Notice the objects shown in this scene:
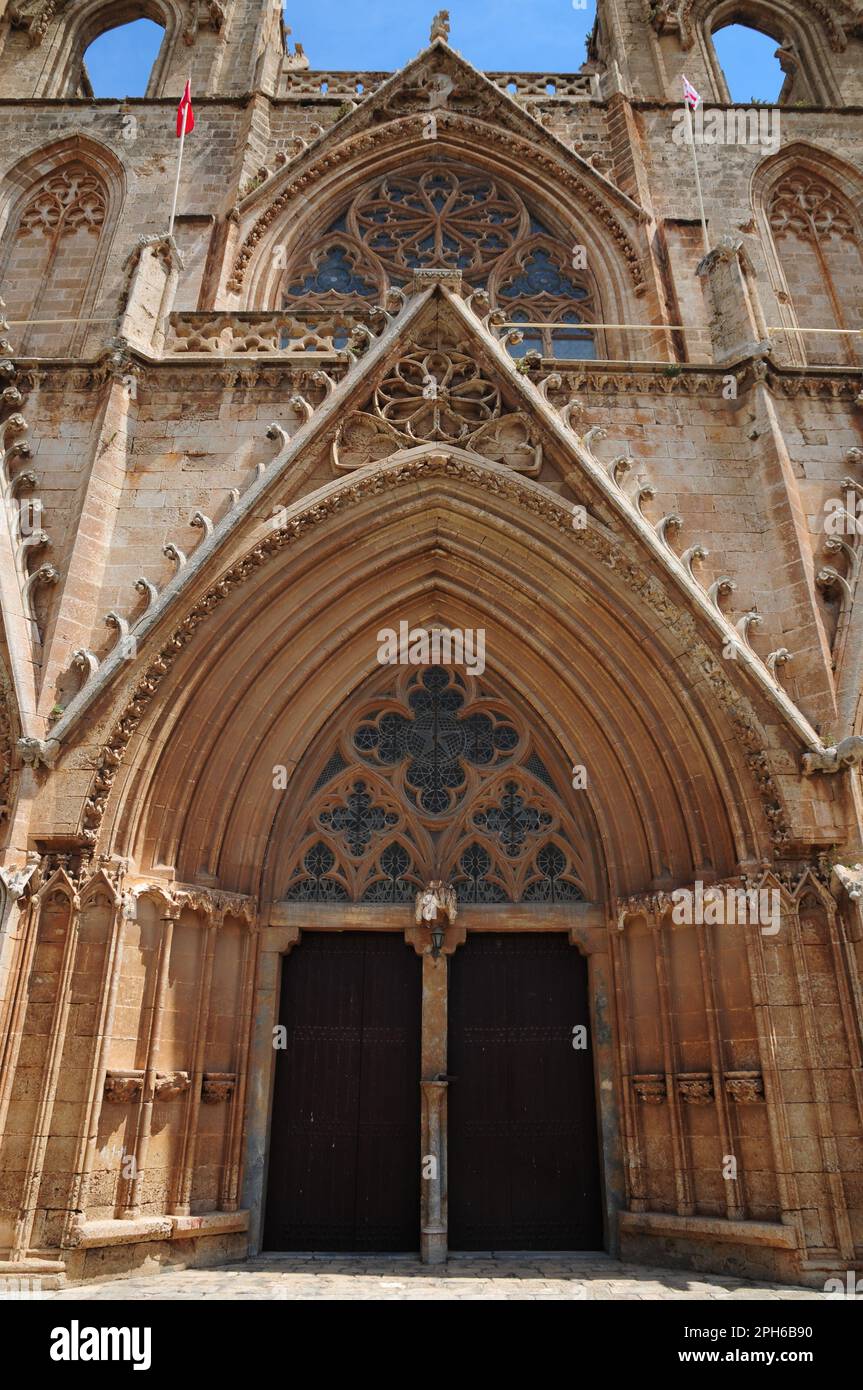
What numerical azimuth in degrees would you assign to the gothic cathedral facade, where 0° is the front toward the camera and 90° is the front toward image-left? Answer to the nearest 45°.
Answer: approximately 0°
